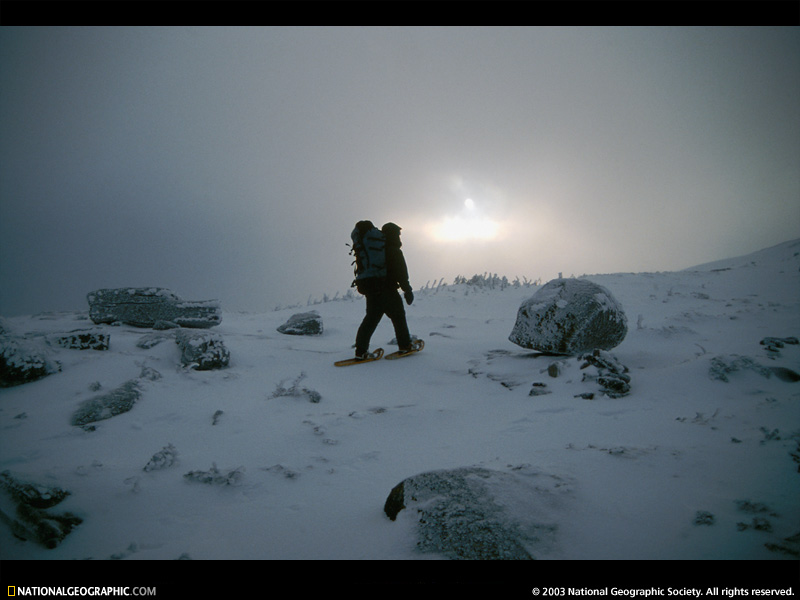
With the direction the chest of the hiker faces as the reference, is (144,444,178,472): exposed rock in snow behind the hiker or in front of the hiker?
behind

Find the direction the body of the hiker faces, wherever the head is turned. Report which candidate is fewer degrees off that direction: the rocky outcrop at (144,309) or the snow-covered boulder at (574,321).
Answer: the snow-covered boulder

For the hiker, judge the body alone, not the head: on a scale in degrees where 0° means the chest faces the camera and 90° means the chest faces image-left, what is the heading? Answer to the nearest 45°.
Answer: approximately 225°

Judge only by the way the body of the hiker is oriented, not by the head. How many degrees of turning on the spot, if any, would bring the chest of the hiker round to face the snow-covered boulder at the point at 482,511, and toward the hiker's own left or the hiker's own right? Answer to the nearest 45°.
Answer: approximately 135° to the hiker's own right
